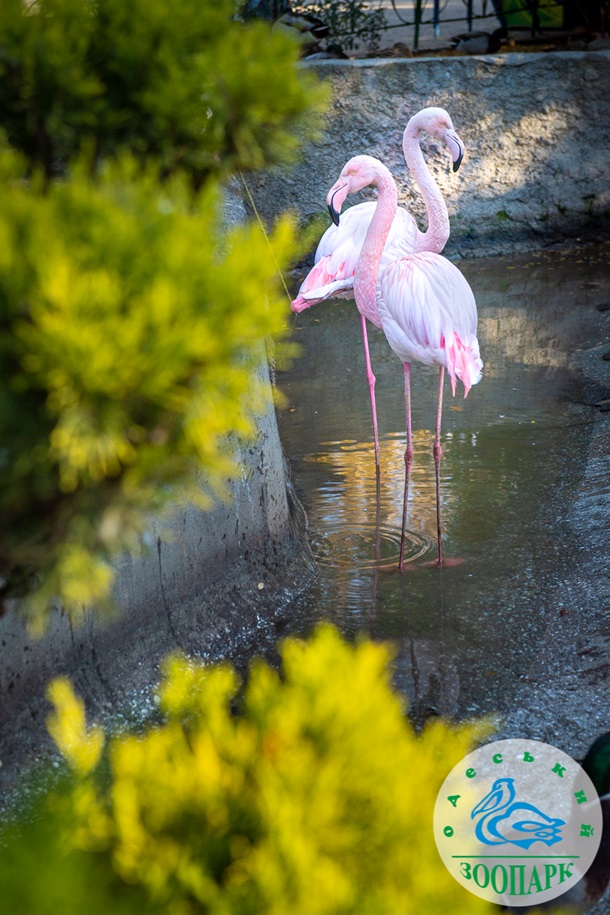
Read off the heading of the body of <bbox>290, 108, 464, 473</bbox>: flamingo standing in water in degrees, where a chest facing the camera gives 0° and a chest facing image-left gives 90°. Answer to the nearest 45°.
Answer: approximately 270°

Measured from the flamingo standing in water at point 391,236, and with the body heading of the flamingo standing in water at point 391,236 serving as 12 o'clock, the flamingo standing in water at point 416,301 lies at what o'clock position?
the flamingo standing in water at point 416,301 is roughly at 3 o'clock from the flamingo standing in water at point 391,236.

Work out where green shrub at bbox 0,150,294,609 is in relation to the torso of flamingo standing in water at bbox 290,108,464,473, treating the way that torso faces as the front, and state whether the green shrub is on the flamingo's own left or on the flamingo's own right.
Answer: on the flamingo's own right
